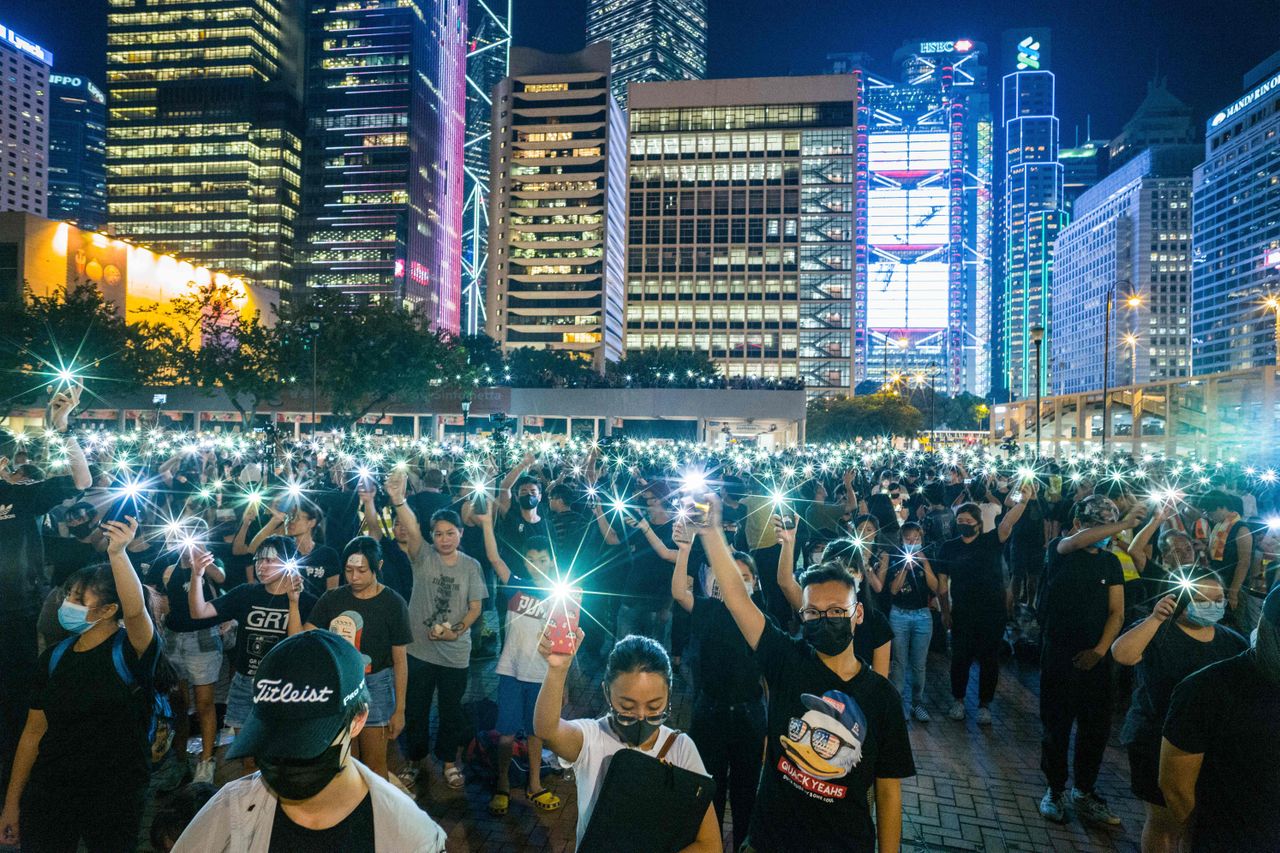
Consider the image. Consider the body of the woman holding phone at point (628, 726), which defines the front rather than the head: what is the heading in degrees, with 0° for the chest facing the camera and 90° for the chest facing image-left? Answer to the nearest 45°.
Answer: approximately 0°
